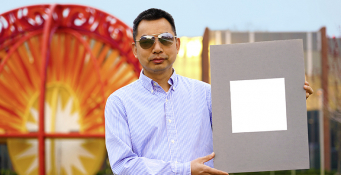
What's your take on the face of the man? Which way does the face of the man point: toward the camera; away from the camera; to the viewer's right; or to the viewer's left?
toward the camera

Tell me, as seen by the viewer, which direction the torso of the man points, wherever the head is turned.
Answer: toward the camera

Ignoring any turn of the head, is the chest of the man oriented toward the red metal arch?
no
